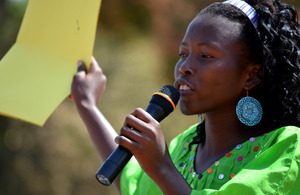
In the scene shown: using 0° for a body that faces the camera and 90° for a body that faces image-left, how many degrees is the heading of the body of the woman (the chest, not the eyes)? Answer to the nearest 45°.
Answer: approximately 45°
